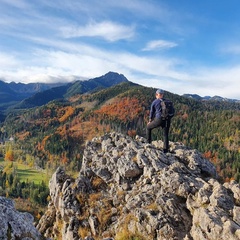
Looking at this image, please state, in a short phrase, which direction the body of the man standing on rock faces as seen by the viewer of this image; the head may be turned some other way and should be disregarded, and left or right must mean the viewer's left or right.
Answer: facing away from the viewer and to the left of the viewer
